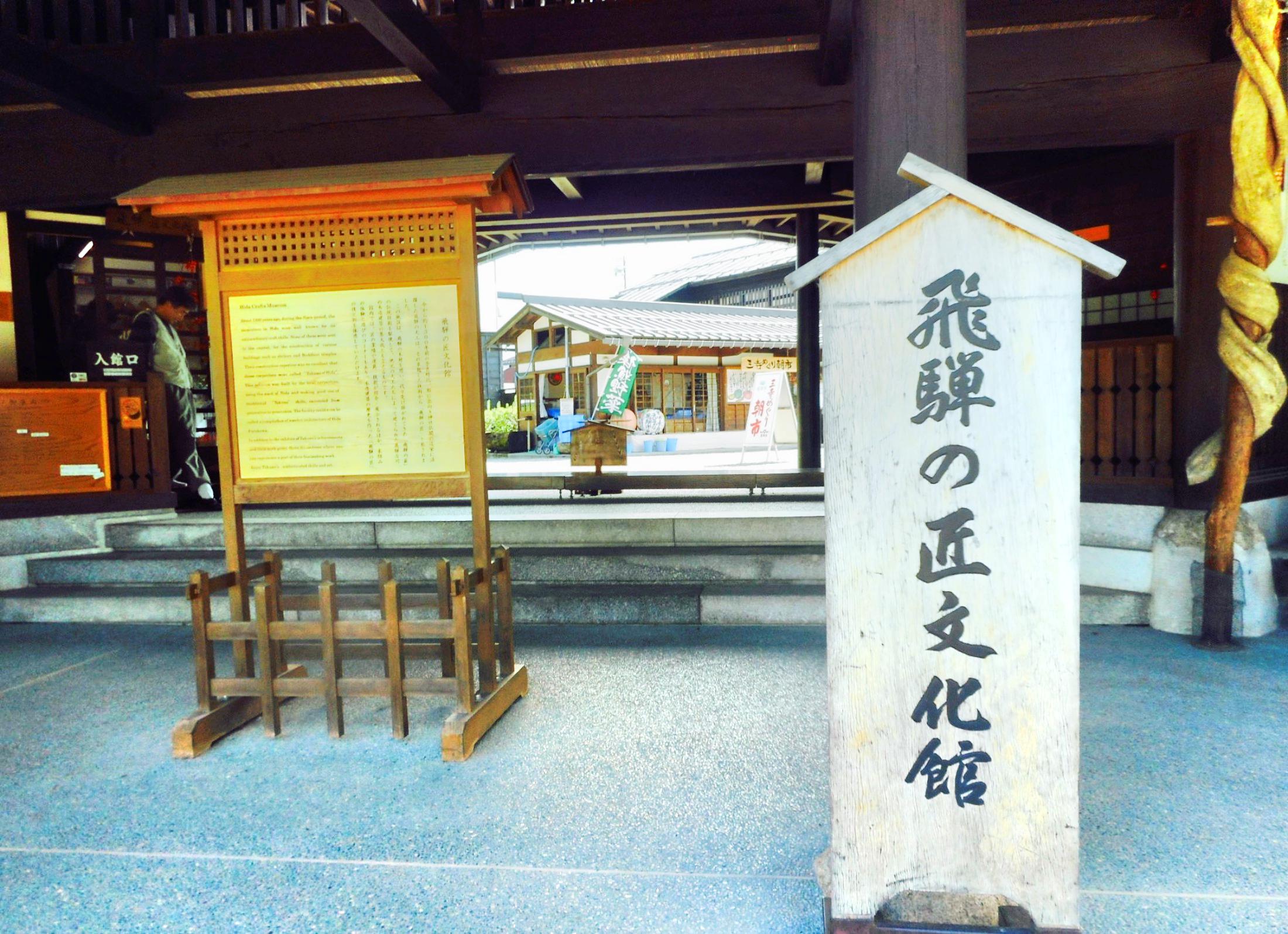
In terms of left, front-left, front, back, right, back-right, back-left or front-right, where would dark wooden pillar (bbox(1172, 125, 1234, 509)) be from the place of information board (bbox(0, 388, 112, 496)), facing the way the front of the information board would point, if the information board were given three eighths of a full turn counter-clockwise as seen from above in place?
right

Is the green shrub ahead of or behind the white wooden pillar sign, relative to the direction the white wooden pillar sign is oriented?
behind

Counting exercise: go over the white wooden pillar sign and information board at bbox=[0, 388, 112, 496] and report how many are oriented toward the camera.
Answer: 2

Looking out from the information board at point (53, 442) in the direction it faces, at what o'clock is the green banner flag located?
The green banner flag is roughly at 8 o'clock from the information board.

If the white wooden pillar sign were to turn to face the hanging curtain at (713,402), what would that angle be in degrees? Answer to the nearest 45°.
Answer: approximately 180°

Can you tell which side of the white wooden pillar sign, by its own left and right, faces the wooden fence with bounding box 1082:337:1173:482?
back

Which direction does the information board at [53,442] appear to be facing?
toward the camera

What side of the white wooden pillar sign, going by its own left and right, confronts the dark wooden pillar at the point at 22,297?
right

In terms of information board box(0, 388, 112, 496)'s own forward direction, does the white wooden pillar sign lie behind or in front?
in front

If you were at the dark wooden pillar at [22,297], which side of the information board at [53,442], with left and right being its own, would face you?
back

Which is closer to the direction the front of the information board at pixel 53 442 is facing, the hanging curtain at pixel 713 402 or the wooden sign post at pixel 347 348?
the wooden sign post

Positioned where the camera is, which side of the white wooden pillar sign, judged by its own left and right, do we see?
front

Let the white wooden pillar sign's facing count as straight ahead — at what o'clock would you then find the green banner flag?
The green banner flag is roughly at 5 o'clock from the white wooden pillar sign.
